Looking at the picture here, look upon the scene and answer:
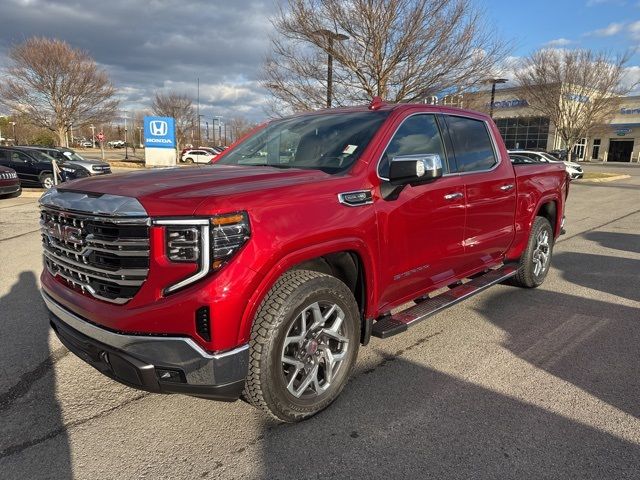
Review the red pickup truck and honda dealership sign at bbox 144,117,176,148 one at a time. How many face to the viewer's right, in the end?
0

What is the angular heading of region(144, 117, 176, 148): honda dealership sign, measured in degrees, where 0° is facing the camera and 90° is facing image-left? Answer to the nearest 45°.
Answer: approximately 0°

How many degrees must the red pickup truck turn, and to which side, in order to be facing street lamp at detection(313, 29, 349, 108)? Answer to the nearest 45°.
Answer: approximately 135° to its right

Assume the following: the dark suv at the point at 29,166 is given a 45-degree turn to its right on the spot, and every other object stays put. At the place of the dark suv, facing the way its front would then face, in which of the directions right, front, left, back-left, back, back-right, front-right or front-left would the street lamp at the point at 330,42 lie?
front-left

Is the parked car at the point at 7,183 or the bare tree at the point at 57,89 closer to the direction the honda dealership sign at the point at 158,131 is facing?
the parked car

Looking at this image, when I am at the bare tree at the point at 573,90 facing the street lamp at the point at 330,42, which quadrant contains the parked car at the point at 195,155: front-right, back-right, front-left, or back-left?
front-right

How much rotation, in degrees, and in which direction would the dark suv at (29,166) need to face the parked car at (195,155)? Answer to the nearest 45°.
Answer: approximately 90° to its left

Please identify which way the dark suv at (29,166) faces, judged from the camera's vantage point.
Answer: facing the viewer and to the right of the viewer

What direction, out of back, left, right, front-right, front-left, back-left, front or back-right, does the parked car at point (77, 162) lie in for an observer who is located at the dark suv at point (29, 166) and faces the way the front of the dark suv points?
left

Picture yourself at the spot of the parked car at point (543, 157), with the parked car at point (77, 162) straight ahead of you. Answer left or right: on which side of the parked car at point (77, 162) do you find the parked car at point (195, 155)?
right

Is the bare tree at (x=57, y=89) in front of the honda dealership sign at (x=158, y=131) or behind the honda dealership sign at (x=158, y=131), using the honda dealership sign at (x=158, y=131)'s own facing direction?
behind

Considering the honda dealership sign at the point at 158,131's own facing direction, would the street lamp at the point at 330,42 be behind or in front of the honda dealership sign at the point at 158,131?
in front

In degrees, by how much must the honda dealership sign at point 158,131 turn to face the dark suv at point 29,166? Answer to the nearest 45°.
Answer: approximately 45° to its right

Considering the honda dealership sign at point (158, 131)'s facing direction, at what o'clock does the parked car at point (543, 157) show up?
The parked car is roughly at 10 o'clock from the honda dealership sign.
